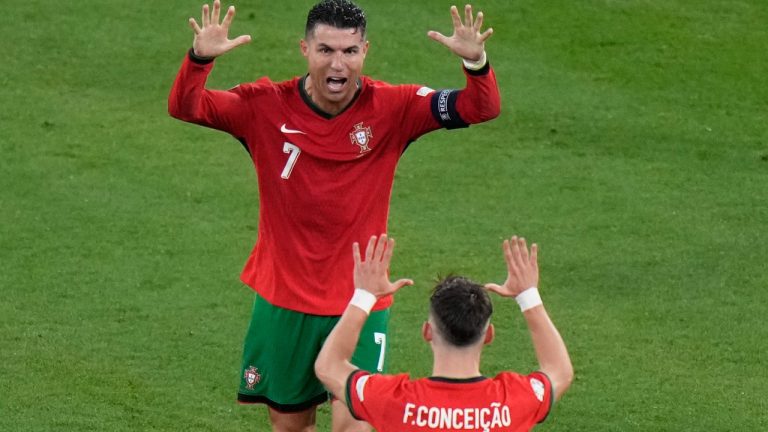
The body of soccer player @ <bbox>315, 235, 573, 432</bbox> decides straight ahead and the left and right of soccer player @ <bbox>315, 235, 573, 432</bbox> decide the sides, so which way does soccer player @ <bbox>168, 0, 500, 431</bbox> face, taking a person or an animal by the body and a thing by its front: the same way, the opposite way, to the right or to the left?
the opposite way

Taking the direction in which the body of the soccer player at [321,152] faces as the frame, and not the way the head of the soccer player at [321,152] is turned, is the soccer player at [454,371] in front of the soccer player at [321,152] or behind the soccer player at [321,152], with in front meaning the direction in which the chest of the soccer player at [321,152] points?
in front

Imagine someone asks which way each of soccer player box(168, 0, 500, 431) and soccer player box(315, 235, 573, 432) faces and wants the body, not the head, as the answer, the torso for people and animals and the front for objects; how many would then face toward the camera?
1

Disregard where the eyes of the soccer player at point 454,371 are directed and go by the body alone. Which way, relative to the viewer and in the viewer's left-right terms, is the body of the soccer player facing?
facing away from the viewer

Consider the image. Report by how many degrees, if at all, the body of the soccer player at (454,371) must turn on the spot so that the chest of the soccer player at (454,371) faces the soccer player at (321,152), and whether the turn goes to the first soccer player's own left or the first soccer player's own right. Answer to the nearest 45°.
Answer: approximately 45° to the first soccer player's own left

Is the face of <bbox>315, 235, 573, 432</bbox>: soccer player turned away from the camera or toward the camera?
away from the camera
